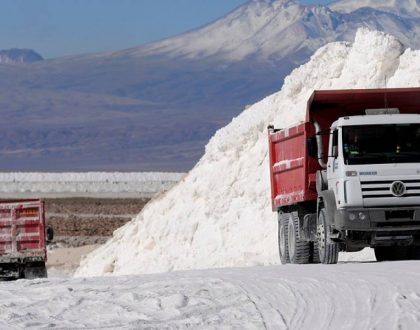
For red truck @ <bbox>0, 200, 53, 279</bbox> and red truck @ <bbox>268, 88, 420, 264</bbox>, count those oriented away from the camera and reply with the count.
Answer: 1

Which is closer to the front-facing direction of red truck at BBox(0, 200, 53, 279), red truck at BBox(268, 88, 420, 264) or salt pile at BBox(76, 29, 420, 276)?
the salt pile

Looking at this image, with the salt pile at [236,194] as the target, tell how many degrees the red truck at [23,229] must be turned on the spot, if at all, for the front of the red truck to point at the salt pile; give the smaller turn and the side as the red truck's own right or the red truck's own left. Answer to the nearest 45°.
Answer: approximately 45° to the red truck's own right

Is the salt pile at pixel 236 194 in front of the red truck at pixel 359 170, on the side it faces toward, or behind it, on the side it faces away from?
behind

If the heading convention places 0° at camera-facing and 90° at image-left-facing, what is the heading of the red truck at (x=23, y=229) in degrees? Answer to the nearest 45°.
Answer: approximately 180°

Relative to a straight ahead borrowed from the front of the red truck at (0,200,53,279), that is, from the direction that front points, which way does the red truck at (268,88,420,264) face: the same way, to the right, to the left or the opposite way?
the opposite way

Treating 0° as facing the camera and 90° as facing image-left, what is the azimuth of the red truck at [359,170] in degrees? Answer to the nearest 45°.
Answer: approximately 0°
